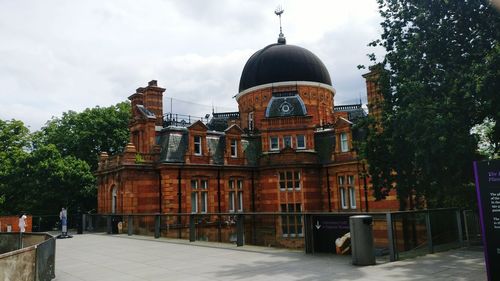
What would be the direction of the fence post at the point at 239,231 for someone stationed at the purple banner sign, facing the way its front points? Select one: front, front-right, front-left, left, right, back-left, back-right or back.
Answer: back-right

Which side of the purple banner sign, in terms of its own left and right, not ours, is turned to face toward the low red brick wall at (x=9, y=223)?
right

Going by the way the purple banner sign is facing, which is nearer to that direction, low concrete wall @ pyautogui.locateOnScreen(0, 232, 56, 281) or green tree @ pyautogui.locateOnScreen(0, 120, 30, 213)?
the low concrete wall

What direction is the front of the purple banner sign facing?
toward the camera

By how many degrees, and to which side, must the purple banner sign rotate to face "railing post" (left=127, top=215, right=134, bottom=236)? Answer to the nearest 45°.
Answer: approximately 135° to its right

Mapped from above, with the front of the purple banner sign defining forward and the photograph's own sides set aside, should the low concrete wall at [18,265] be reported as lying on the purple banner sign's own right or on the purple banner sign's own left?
on the purple banner sign's own right

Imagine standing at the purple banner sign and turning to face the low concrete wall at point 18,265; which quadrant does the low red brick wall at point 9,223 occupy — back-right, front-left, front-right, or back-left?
front-right

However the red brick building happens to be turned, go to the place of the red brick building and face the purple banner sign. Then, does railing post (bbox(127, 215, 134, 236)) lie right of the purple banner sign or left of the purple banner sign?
right

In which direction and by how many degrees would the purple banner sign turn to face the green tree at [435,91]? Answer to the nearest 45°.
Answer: approximately 180°

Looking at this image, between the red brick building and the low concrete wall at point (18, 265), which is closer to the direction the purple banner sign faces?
the low concrete wall

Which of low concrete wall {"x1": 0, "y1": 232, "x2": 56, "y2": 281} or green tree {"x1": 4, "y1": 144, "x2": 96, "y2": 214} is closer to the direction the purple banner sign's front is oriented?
the low concrete wall

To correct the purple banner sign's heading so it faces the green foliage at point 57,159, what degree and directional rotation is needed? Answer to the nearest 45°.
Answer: approximately 135° to its right

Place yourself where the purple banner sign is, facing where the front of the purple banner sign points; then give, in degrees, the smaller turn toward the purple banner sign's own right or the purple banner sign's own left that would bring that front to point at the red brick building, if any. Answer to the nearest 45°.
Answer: approximately 135° to the purple banner sign's own right

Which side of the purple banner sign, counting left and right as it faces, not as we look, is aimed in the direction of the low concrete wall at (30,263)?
right
